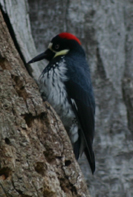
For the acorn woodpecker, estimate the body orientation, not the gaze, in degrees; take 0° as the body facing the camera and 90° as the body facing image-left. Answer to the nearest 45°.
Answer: approximately 90°
